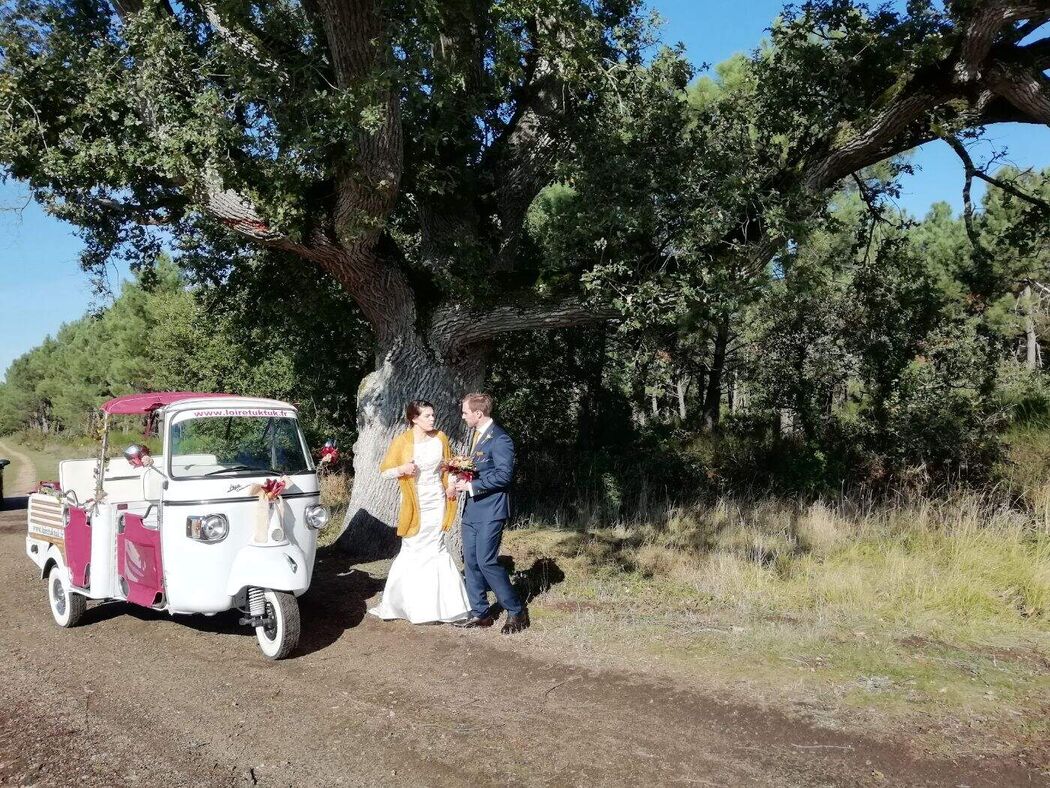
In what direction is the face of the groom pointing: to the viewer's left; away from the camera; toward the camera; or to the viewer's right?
to the viewer's left

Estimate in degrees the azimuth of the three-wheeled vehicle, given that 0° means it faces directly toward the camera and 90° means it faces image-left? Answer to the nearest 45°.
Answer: approximately 315°

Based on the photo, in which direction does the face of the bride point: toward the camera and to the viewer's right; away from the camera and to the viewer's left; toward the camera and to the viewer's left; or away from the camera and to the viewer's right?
toward the camera and to the viewer's right

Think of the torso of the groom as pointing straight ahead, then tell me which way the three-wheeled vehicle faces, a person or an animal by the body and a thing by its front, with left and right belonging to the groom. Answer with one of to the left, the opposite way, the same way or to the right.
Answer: to the left

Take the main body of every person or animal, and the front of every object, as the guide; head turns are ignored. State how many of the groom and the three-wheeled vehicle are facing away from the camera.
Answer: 0

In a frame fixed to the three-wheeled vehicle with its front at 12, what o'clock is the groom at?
The groom is roughly at 11 o'clock from the three-wheeled vehicle.

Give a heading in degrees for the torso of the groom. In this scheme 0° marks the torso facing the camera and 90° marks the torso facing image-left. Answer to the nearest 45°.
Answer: approximately 45°

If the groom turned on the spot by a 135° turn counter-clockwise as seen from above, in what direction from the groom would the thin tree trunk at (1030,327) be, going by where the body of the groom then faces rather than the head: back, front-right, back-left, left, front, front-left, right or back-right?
front-left
